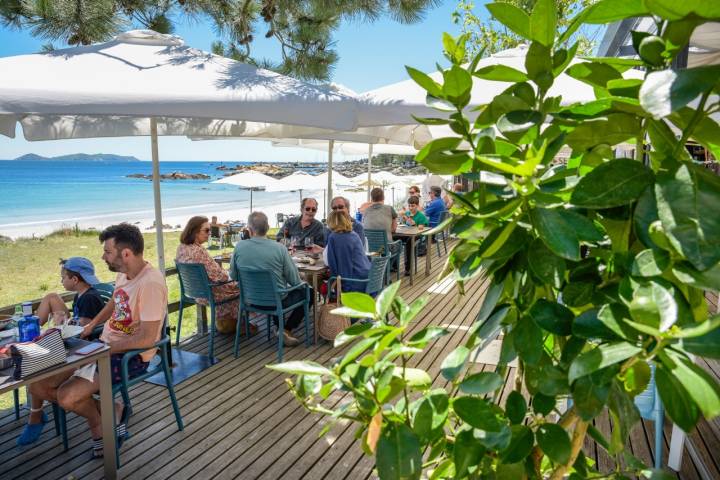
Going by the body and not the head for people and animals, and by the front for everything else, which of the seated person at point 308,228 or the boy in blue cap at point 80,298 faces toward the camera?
the seated person

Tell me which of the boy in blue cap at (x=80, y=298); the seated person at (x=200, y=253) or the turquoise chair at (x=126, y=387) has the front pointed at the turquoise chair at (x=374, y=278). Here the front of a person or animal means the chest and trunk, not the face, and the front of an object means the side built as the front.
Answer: the seated person

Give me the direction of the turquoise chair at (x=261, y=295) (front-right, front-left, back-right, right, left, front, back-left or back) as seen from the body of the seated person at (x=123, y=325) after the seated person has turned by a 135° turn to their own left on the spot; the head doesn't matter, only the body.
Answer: front-left

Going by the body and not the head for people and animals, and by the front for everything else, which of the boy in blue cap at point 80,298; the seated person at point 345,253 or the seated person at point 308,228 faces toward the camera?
the seated person at point 308,228

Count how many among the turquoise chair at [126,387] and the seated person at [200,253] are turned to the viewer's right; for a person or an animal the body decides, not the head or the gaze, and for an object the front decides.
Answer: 1

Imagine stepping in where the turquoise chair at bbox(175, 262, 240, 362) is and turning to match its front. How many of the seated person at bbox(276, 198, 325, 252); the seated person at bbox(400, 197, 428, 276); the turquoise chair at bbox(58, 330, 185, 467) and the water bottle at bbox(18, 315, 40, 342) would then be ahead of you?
2

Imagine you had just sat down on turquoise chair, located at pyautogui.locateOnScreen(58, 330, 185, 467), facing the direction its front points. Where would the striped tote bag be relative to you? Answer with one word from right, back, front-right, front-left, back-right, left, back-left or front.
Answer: front

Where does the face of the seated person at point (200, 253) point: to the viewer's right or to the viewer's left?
to the viewer's right

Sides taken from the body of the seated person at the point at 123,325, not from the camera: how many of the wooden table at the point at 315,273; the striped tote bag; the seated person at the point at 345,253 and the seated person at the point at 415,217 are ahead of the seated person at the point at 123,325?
1

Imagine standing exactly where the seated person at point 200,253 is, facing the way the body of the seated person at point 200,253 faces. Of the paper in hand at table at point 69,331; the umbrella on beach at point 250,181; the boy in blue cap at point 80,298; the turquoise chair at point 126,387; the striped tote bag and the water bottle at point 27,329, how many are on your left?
1

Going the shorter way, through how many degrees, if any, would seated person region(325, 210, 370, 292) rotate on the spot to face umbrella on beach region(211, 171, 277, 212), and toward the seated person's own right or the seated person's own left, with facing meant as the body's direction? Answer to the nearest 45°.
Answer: approximately 45° to the seated person's own right

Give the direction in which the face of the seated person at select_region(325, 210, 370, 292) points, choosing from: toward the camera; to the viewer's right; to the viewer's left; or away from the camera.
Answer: away from the camera

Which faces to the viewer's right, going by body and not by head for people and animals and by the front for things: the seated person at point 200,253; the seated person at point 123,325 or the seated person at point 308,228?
the seated person at point 200,253

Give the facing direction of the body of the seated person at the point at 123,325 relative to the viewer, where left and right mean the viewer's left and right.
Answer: facing the viewer and to the left of the viewer

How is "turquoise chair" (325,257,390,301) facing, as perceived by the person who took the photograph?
facing away from the viewer and to the left of the viewer

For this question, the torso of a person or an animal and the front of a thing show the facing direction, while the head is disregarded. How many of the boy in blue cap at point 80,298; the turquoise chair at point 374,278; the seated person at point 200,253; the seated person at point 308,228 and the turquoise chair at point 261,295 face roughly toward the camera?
1

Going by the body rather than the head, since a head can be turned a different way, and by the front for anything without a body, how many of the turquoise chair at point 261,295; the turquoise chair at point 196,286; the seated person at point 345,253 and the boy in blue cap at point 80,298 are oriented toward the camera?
0

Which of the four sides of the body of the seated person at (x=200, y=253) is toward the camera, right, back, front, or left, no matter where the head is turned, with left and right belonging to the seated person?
right
